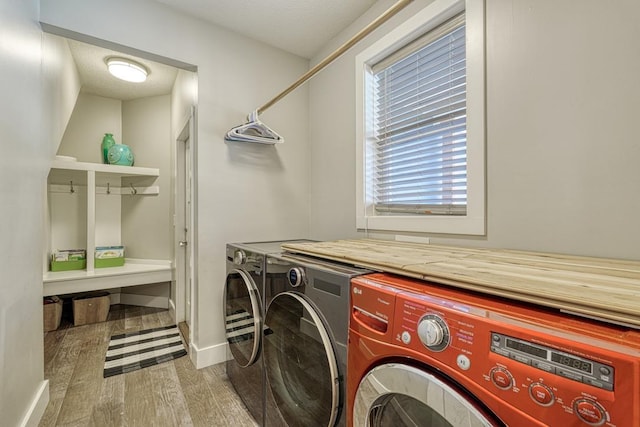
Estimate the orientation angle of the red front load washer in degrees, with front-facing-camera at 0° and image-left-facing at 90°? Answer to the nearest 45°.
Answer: approximately 45°

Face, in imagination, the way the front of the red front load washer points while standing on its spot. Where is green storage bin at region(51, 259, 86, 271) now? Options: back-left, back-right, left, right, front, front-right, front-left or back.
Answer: front-right

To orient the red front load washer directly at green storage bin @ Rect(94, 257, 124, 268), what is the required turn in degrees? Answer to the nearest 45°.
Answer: approximately 45° to its right

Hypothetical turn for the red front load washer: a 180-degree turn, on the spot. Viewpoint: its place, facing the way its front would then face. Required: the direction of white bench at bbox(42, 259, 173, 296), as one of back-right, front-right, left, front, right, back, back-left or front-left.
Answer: back-left

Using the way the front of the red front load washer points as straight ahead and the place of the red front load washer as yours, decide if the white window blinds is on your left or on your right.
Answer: on your right

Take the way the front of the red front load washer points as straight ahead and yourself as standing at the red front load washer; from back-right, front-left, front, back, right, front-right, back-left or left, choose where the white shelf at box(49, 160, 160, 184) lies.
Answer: front-right

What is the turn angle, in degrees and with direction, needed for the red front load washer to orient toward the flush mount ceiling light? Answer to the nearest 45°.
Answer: approximately 45° to its right

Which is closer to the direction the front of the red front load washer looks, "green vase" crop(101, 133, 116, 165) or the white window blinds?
the green vase

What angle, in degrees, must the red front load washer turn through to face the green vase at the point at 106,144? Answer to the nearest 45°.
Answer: approximately 45° to its right
